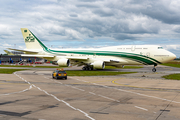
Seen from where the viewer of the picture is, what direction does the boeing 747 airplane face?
facing the viewer and to the right of the viewer
